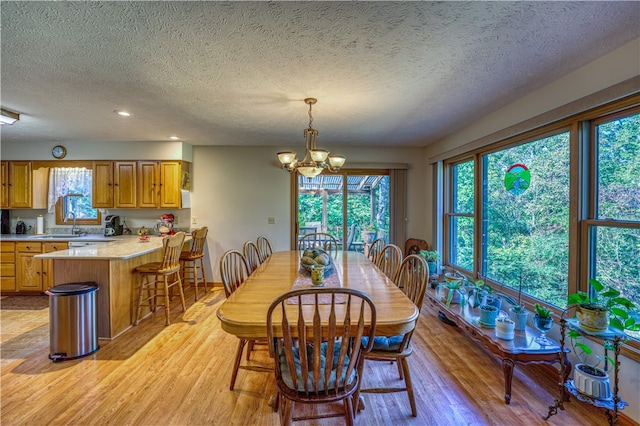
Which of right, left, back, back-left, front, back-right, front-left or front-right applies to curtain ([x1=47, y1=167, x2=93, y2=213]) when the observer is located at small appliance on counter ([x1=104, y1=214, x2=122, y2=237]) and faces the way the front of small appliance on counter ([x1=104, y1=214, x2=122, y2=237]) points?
right

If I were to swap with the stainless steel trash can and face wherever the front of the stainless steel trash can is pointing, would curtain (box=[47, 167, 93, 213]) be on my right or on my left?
on my right

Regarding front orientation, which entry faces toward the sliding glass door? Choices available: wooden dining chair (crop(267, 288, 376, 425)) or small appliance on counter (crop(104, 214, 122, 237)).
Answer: the wooden dining chair

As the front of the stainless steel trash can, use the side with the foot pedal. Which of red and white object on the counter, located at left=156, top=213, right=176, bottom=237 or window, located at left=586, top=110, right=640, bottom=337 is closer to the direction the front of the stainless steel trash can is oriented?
the window

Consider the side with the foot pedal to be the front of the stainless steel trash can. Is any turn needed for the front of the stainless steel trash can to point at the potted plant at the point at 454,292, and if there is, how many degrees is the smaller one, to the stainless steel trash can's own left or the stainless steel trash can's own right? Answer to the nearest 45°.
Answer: approximately 90° to the stainless steel trash can's own left

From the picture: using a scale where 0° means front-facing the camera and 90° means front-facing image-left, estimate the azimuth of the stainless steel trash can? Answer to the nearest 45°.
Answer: approximately 45°

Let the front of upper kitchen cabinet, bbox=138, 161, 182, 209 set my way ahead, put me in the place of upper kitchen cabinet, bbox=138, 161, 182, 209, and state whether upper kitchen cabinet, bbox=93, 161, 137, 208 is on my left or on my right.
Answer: on my right

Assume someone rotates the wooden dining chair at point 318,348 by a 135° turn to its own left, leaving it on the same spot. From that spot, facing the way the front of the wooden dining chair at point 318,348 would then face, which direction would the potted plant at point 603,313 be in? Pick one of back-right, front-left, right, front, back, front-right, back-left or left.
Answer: back-left

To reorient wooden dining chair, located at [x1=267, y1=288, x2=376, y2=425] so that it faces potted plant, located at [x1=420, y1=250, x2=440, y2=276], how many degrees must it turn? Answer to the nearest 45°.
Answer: approximately 45° to its right

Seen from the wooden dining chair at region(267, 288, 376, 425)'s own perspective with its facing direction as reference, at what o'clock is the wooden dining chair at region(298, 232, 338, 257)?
the wooden dining chair at region(298, 232, 338, 257) is roughly at 12 o'clock from the wooden dining chair at region(267, 288, 376, 425).

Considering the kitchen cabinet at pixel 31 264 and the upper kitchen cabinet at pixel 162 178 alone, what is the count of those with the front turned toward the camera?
2

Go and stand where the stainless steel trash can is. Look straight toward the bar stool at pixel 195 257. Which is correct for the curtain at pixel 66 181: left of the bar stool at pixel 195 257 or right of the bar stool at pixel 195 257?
left

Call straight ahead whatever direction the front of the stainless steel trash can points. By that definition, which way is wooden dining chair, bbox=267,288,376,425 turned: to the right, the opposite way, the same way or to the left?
the opposite way

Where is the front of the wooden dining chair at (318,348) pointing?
away from the camera

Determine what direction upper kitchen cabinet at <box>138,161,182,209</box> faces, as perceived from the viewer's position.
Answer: facing the viewer

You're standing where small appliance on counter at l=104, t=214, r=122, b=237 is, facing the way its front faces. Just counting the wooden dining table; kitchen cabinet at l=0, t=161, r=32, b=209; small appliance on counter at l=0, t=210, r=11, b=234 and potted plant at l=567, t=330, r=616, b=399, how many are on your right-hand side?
2

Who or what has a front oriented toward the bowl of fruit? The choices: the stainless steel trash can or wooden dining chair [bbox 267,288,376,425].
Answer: the wooden dining chair
